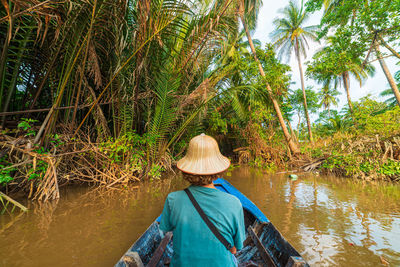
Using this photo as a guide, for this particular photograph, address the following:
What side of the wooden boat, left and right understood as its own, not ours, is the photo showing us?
back

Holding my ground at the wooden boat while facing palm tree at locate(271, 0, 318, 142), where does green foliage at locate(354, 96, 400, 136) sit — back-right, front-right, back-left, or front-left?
front-right

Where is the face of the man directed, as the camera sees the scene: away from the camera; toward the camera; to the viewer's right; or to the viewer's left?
away from the camera

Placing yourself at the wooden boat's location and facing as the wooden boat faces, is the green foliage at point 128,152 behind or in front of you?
in front

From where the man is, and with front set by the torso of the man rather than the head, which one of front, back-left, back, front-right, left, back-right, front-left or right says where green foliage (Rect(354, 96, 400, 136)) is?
front-right

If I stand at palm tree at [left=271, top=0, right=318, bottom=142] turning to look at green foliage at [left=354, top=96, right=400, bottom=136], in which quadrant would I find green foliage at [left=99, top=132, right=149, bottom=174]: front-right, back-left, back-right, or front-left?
front-right

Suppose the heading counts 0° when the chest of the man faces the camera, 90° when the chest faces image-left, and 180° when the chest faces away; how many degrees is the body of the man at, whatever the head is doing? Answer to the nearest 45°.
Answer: approximately 180°

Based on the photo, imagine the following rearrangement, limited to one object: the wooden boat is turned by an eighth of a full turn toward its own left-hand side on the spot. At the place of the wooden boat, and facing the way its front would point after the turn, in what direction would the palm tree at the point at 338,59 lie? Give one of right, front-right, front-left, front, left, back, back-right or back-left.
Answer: right

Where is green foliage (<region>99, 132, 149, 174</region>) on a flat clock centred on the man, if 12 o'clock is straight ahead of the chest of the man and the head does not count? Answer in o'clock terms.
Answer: The green foliage is roughly at 11 o'clock from the man.

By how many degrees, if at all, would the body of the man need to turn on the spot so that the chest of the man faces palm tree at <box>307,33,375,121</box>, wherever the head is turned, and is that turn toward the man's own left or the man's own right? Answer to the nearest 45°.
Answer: approximately 45° to the man's own right

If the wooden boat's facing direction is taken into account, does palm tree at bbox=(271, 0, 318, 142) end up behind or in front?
in front
